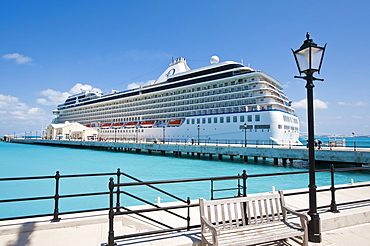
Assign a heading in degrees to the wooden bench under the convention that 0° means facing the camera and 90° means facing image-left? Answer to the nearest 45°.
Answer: approximately 315°

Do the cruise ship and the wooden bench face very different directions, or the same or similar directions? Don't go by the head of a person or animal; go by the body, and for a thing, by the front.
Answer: very different directions

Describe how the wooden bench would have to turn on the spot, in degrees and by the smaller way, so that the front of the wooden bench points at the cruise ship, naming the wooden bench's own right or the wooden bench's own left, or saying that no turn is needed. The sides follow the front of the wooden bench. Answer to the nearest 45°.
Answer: approximately 135° to the wooden bench's own left
